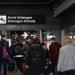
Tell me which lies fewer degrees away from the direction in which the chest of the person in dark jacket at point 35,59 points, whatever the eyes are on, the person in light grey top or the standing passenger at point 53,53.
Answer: the standing passenger

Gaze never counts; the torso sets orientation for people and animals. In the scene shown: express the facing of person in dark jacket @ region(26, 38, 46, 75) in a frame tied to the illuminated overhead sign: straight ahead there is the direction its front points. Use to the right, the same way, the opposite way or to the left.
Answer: the opposite way

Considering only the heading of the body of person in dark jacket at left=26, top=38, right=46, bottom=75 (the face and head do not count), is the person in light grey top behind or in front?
behind

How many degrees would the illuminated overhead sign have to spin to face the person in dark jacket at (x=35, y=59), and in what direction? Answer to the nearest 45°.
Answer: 0° — it already faces them

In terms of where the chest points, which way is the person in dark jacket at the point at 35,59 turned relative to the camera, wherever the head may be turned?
away from the camera

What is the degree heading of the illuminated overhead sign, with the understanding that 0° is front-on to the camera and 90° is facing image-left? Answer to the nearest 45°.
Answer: approximately 0°

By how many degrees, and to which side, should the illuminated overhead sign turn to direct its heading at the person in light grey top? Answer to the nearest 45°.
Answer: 0° — it already faces them

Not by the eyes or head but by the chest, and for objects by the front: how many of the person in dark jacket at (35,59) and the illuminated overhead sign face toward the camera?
1
